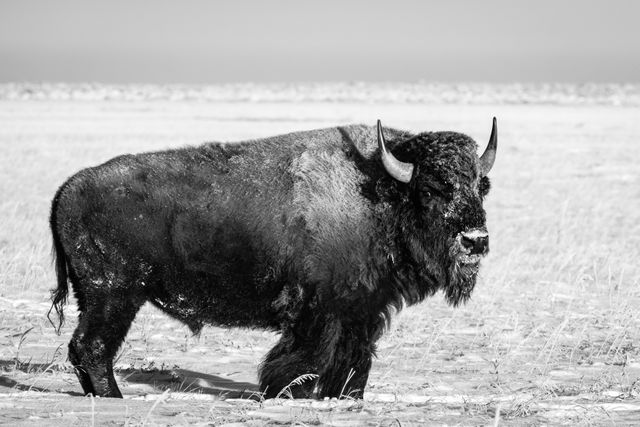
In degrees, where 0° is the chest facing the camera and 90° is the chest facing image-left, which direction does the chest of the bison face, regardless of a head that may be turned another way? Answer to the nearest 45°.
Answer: approximately 270°
